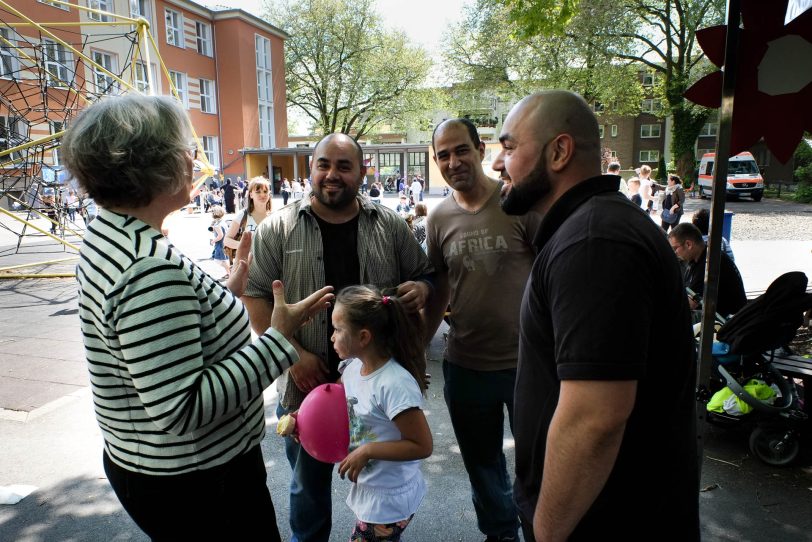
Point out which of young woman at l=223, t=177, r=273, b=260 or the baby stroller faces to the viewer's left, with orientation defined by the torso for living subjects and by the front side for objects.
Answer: the baby stroller

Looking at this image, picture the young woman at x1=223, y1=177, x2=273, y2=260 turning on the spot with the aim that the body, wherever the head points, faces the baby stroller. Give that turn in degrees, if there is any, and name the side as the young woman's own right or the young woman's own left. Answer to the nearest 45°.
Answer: approximately 45° to the young woman's own left

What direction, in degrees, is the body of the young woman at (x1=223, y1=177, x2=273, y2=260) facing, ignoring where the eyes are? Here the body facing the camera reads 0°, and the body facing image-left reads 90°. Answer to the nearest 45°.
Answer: approximately 0°

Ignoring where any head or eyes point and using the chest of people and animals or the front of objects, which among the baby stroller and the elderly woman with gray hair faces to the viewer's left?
the baby stroller

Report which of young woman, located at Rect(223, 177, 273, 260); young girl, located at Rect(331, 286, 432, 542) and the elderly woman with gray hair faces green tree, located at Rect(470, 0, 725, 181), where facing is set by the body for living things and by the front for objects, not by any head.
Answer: the elderly woman with gray hair

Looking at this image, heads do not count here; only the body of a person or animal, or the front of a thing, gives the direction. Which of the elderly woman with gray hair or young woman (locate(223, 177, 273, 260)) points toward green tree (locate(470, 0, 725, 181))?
the elderly woman with gray hair

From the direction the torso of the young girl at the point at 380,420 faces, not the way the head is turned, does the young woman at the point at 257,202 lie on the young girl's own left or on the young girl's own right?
on the young girl's own right

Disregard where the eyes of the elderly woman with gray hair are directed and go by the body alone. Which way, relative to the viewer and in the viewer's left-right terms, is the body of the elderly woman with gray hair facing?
facing away from the viewer and to the right of the viewer

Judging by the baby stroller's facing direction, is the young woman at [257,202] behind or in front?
in front

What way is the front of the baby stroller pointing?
to the viewer's left

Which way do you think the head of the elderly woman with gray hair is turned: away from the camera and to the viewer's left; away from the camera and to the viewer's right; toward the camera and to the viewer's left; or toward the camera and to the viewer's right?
away from the camera and to the viewer's right

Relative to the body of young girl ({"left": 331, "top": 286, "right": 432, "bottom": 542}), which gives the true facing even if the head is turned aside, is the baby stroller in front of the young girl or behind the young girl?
behind
